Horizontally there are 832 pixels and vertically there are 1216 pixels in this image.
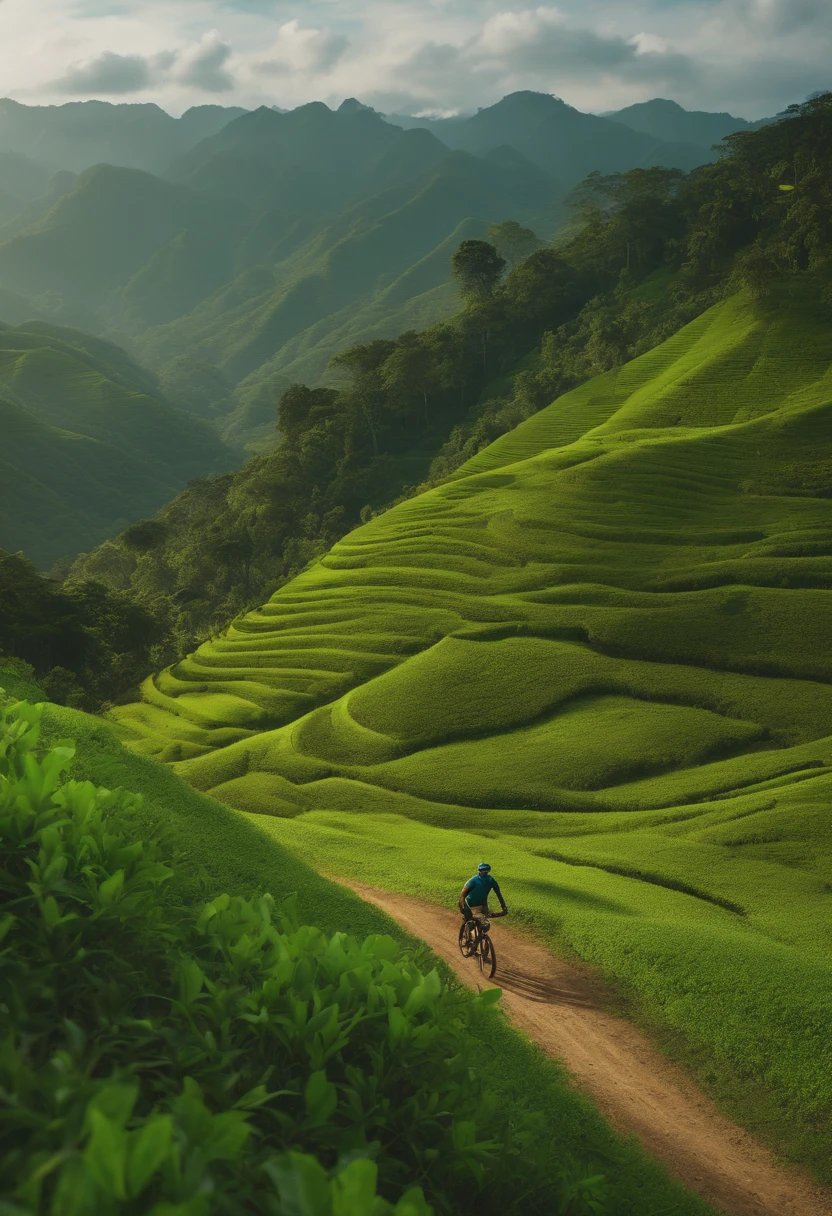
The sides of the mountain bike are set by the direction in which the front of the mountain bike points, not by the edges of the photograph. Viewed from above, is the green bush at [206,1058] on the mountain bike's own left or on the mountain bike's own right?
on the mountain bike's own right

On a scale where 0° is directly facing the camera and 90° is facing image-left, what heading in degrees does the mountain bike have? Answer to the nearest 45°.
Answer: approximately 315°
